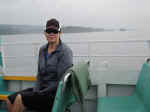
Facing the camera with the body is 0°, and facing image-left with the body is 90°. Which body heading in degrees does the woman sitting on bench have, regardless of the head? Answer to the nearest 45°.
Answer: approximately 45°
